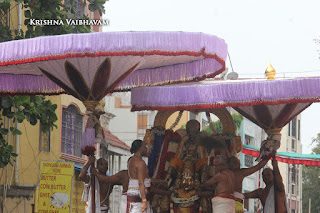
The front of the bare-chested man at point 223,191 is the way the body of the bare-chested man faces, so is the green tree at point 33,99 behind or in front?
in front

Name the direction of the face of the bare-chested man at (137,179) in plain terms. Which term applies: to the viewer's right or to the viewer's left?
to the viewer's right
